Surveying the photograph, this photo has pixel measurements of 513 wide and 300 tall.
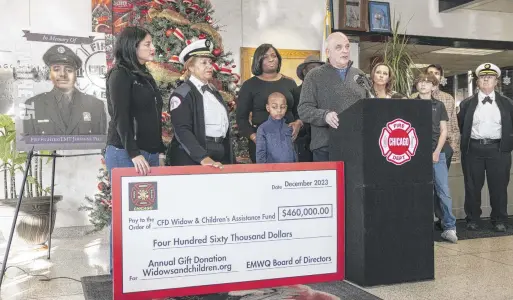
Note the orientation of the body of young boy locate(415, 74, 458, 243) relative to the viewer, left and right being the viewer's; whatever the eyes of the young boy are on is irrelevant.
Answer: facing the viewer

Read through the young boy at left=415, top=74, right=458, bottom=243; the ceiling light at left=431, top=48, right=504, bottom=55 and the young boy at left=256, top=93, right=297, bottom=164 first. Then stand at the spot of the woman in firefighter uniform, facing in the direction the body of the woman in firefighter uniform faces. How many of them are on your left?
3

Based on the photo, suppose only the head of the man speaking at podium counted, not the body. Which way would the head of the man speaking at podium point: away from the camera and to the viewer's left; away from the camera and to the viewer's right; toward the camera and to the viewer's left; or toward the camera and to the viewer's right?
toward the camera and to the viewer's right

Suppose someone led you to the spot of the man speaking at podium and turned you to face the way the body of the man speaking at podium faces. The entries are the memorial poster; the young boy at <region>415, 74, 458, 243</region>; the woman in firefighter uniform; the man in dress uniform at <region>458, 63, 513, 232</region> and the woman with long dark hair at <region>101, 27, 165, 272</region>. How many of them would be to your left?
2

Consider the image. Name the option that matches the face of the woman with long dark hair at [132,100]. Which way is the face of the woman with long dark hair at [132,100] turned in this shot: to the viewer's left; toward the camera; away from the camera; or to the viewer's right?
to the viewer's right

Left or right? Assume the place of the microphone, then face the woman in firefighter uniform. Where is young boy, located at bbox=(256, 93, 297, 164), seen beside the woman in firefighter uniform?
right

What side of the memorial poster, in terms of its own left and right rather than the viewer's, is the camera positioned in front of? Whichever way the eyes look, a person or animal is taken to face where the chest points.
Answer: front

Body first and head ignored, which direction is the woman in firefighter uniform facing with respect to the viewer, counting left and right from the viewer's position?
facing the viewer and to the right of the viewer

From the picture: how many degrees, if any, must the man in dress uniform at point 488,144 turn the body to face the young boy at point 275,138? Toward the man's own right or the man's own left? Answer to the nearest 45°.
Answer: approximately 45° to the man's own right

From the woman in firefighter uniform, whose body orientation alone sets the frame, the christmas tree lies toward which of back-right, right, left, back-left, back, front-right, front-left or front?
back-left
